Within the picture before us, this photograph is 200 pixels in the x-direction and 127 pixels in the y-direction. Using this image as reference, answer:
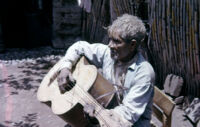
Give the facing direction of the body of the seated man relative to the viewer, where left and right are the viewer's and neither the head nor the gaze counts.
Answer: facing the viewer and to the left of the viewer
